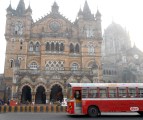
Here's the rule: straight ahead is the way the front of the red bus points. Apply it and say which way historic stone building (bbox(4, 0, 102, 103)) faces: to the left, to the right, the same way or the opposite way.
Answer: to the left

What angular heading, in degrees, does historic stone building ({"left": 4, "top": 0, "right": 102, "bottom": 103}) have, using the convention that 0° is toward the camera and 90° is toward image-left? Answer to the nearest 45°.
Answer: approximately 0°

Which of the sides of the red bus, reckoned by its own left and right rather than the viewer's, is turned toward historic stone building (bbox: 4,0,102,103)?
right

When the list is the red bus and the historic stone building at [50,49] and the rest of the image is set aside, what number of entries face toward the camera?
1

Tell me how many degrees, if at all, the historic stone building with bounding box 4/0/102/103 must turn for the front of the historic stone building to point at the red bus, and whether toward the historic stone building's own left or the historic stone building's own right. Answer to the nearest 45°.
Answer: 0° — it already faces it

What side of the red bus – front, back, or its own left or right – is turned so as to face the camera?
left
